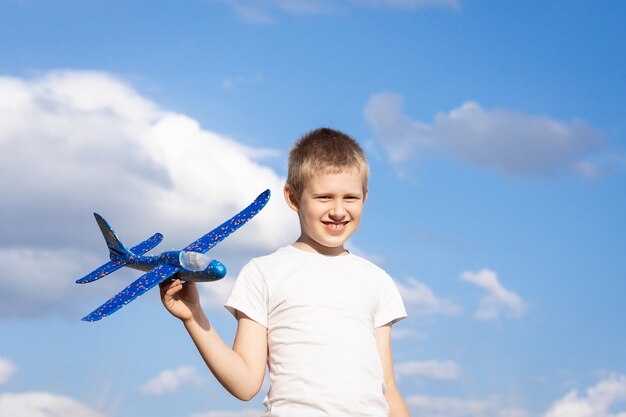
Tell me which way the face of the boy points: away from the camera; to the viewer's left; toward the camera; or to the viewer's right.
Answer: toward the camera

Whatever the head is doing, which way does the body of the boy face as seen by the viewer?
toward the camera
